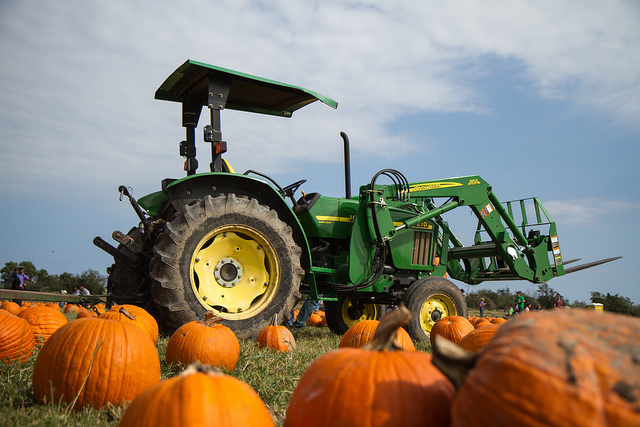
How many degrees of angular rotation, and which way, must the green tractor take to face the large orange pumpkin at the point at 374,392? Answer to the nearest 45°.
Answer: approximately 135° to its right

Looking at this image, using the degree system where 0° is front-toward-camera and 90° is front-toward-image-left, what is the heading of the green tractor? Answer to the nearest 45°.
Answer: approximately 225°

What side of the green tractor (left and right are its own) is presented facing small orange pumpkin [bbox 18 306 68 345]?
back

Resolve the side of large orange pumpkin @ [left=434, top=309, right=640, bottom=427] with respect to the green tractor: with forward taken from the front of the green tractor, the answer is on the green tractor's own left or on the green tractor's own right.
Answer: on the green tractor's own right

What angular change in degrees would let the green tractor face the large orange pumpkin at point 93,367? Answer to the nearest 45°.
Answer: approximately 135° to its right

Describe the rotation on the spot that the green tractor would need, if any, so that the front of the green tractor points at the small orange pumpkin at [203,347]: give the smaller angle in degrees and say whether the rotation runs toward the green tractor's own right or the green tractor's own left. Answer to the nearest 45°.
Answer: approximately 135° to the green tractor's own right

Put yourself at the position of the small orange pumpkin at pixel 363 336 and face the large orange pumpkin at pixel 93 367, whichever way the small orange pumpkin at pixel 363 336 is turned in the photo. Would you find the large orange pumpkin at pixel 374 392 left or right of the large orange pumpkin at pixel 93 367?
left

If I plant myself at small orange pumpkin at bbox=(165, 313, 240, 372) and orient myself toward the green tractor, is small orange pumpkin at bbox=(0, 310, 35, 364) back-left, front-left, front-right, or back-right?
back-left
